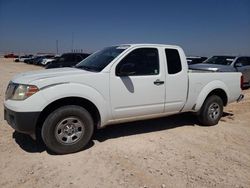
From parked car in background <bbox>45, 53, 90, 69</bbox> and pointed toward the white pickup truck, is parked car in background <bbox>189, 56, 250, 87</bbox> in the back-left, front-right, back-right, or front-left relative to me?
front-left

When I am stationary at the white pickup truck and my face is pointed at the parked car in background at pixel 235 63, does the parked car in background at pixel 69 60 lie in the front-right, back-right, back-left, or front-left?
front-left

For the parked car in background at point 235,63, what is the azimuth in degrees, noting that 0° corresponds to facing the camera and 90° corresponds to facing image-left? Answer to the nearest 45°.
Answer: approximately 45°

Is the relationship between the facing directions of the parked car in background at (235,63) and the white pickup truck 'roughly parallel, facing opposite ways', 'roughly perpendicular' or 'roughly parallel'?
roughly parallel

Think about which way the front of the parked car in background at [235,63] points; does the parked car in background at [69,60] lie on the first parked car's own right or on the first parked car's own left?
on the first parked car's own right

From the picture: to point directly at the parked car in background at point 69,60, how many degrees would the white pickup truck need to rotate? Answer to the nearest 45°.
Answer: approximately 135° to its right

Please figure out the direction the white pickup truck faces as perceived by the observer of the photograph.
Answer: facing the viewer and to the left of the viewer

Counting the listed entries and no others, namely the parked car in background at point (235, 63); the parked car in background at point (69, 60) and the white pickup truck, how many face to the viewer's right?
0

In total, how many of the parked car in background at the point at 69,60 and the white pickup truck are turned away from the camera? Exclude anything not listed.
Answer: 0

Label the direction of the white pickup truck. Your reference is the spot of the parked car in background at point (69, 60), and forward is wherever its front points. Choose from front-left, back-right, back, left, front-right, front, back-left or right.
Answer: left

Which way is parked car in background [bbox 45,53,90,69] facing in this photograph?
to the viewer's left

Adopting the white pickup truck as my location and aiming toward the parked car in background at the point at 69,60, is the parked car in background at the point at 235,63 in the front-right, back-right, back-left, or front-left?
front-right

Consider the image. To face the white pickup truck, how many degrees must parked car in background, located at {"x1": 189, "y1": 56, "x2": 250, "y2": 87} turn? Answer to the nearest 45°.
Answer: approximately 45° to its left

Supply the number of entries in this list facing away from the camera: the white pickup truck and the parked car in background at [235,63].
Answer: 0
